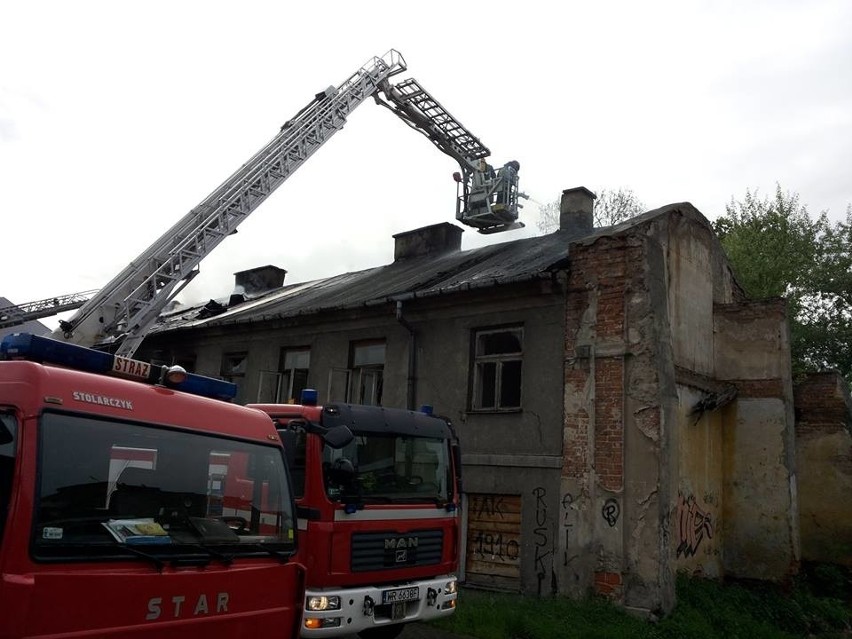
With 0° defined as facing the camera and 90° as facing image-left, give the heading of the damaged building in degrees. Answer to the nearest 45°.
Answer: approximately 45°

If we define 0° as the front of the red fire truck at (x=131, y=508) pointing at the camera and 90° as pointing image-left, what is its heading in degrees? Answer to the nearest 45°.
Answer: approximately 315°

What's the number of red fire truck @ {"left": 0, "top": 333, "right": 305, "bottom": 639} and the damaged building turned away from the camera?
0

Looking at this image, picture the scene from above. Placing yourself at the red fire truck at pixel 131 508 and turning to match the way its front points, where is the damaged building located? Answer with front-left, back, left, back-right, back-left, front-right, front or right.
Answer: left

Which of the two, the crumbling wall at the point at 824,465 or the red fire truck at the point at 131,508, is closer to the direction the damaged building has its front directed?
the red fire truck

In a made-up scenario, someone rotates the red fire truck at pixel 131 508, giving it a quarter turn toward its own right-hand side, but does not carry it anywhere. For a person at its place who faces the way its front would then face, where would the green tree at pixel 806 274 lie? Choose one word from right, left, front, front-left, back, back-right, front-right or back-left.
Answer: back
